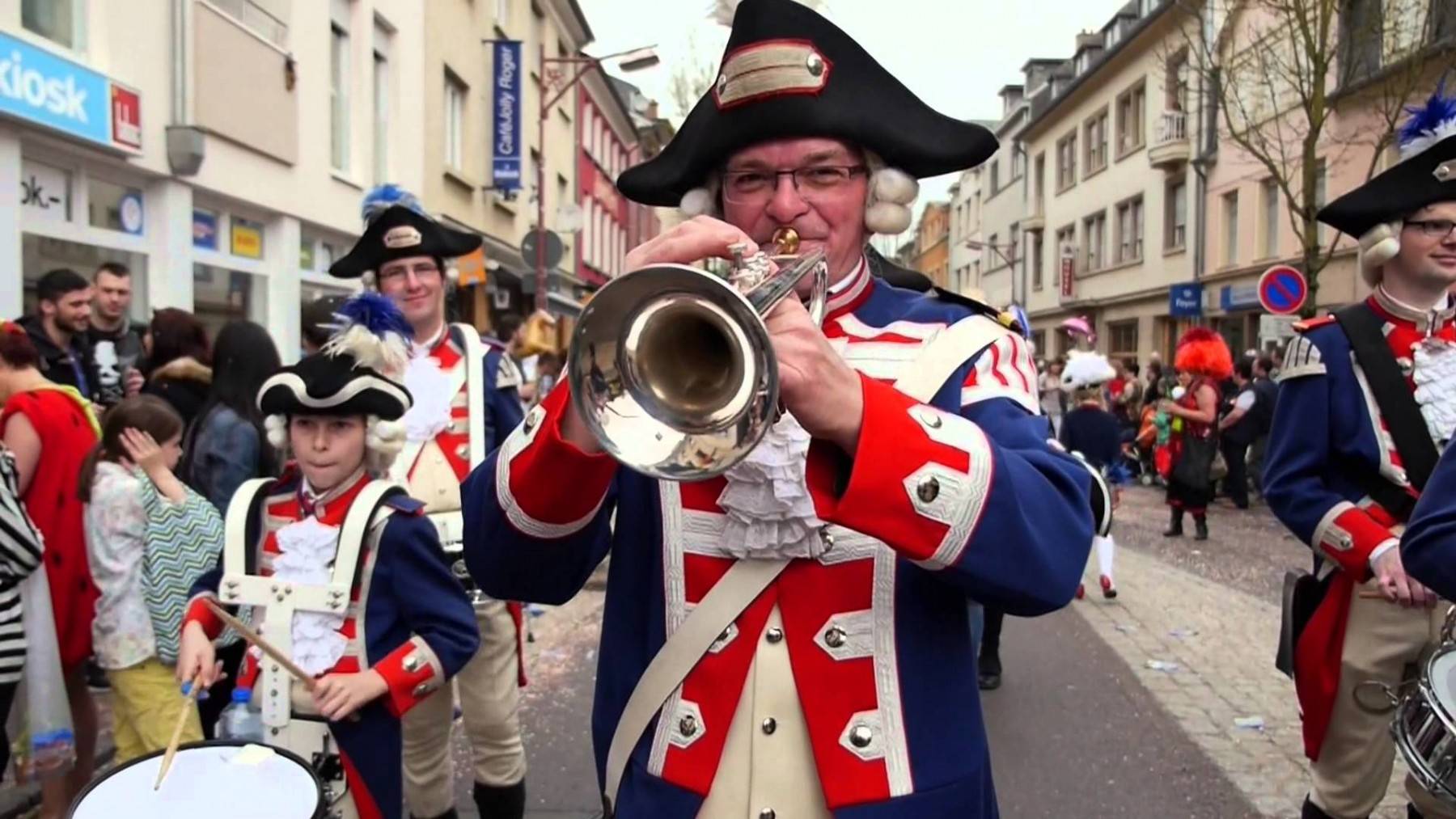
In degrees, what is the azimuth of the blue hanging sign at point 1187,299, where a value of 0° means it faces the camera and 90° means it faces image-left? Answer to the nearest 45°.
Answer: approximately 0°

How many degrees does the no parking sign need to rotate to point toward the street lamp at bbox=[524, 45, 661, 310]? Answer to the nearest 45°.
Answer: approximately 90° to its right

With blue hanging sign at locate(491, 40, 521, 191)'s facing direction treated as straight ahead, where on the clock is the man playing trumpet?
The man playing trumpet is roughly at 12 o'clock from the blue hanging sign.

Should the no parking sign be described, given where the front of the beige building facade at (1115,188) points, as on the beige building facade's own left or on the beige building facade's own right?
on the beige building facade's own left

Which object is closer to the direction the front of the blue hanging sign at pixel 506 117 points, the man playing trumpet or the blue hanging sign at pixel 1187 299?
the man playing trumpet
